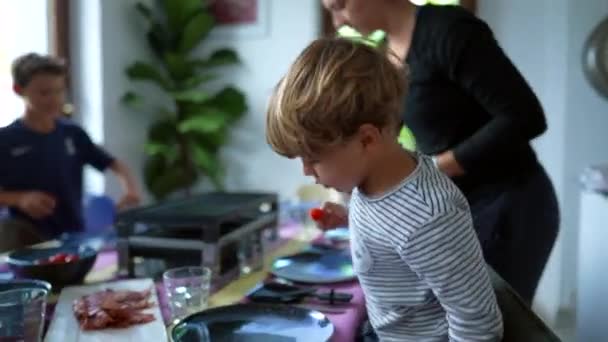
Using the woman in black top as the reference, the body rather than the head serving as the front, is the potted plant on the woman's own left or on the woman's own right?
on the woman's own right

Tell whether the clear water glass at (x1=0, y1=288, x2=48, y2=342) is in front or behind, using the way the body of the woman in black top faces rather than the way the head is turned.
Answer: in front

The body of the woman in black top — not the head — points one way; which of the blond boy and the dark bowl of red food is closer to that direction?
the dark bowl of red food

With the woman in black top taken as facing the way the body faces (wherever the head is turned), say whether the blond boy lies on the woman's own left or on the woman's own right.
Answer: on the woman's own left

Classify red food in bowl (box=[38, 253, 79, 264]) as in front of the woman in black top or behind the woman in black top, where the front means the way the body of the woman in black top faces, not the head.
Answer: in front

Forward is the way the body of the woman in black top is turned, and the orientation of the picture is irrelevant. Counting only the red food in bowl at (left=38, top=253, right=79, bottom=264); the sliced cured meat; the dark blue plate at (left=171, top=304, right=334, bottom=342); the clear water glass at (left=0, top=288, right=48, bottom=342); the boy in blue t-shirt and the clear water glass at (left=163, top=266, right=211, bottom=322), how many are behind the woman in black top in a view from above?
0

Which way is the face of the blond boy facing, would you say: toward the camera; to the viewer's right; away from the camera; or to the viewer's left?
to the viewer's left

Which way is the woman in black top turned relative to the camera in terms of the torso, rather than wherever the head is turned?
to the viewer's left

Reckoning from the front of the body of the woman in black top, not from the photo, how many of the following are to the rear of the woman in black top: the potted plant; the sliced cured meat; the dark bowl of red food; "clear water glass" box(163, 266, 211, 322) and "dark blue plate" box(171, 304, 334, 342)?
0

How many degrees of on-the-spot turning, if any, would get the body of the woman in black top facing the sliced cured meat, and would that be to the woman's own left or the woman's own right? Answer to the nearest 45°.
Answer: approximately 45° to the woman's own left

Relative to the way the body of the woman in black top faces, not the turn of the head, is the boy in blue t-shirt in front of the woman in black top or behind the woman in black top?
in front

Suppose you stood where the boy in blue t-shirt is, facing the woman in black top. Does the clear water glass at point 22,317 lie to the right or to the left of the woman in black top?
right

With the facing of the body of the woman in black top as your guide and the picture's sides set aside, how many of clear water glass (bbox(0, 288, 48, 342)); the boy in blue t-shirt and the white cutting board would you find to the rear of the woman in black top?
0

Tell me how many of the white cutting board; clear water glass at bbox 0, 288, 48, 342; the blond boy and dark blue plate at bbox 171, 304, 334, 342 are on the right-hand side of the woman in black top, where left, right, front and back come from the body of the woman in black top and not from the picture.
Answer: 0

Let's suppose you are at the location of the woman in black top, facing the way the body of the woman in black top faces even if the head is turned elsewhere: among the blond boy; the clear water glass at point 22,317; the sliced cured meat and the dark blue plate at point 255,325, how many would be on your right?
0

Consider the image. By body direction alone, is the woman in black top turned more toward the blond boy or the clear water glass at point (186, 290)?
the clear water glass

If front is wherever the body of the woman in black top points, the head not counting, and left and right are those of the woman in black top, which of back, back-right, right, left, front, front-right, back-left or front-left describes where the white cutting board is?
front-left
